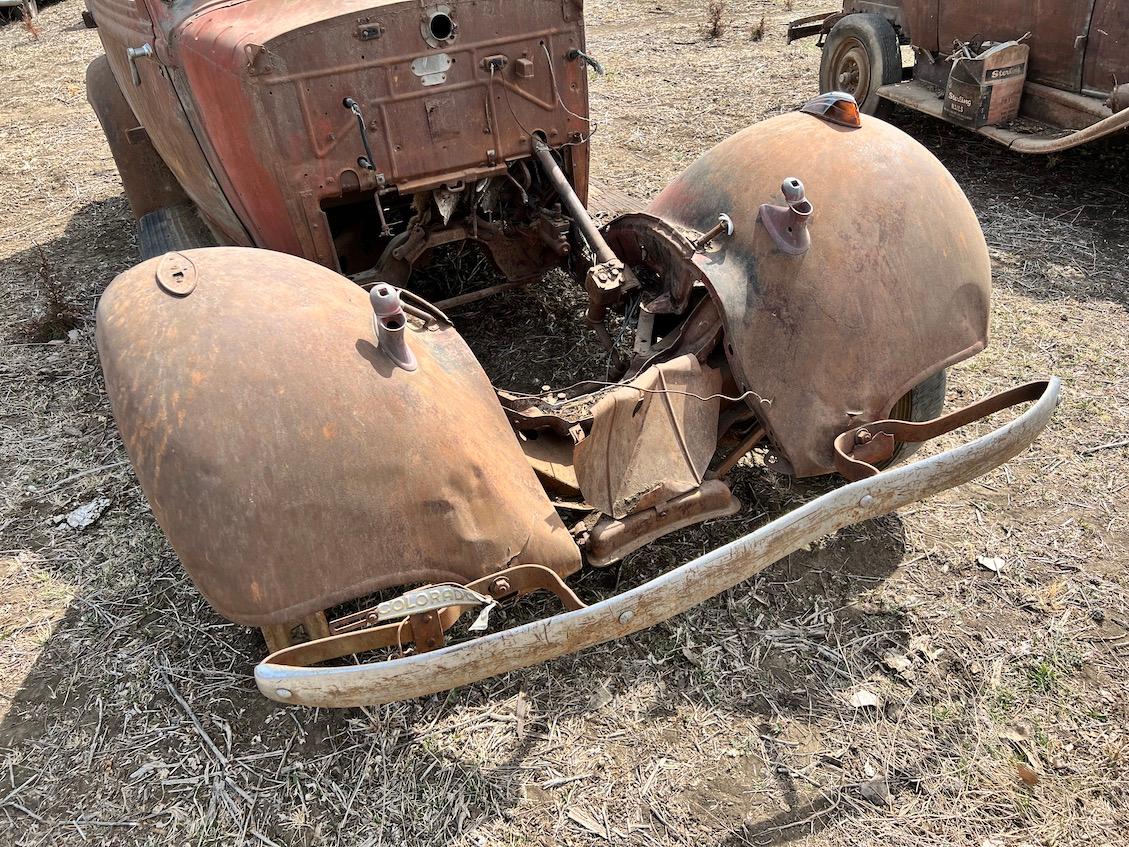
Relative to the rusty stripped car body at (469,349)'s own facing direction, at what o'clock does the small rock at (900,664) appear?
The small rock is roughly at 11 o'clock from the rusty stripped car body.

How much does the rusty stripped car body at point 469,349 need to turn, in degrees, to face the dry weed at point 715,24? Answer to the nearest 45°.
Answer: approximately 135° to its left

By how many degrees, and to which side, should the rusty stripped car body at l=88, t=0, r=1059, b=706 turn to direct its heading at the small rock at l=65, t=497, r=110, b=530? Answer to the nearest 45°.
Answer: approximately 135° to its right

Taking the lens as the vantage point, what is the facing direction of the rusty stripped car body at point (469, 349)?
facing the viewer and to the right of the viewer

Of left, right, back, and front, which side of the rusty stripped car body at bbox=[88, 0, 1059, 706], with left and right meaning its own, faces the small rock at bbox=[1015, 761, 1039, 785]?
front

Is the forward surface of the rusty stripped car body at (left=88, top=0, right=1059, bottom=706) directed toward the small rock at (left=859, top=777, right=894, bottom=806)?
yes
